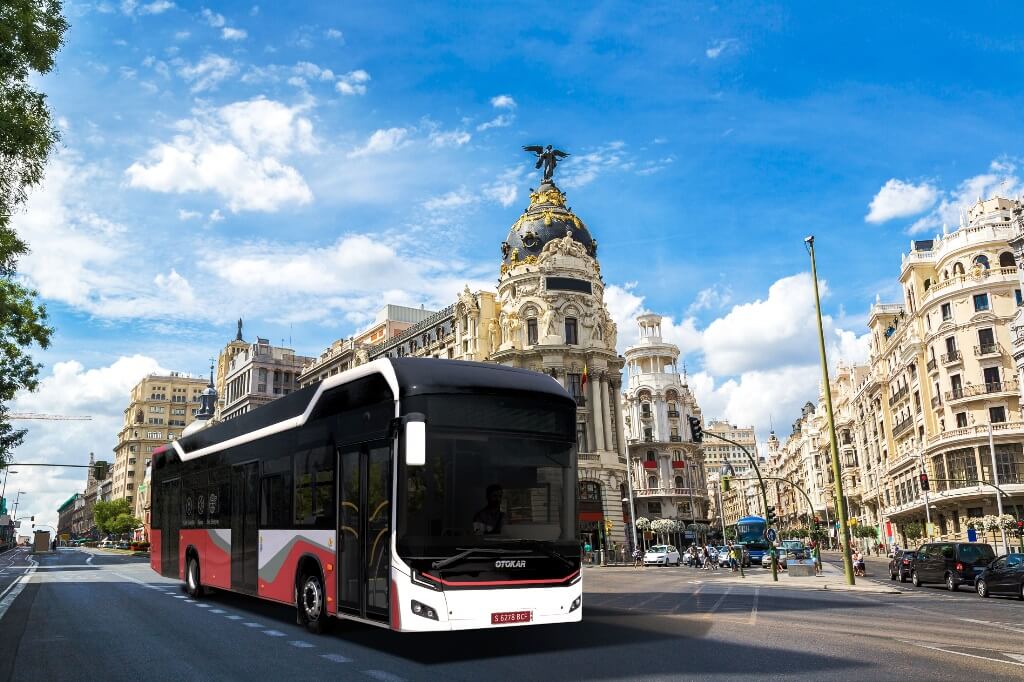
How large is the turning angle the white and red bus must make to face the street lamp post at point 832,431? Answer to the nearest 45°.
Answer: approximately 90° to its left

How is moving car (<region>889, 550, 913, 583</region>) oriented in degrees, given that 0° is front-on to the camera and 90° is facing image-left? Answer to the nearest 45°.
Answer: approximately 135°

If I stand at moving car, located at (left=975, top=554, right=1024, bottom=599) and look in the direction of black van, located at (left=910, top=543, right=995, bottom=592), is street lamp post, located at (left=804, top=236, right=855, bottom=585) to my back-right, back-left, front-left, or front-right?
front-left

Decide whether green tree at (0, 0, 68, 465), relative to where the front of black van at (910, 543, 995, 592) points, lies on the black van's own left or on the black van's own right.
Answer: on the black van's own left

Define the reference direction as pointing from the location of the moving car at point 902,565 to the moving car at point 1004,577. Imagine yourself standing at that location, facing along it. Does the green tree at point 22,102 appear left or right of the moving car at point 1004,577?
right

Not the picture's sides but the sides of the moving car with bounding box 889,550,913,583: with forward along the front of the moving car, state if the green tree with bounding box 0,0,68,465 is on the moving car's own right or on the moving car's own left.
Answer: on the moving car's own left

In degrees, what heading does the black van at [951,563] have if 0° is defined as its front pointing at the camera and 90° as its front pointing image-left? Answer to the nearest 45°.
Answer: approximately 135°

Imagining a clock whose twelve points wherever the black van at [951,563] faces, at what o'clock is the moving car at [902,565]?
the moving car at [902,565] is roughly at 1 o'clock from the black van at [951,563].

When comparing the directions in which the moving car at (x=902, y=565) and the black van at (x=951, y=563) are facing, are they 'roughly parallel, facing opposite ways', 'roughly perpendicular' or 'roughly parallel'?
roughly parallel

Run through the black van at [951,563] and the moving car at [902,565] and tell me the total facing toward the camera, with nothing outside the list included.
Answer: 0
